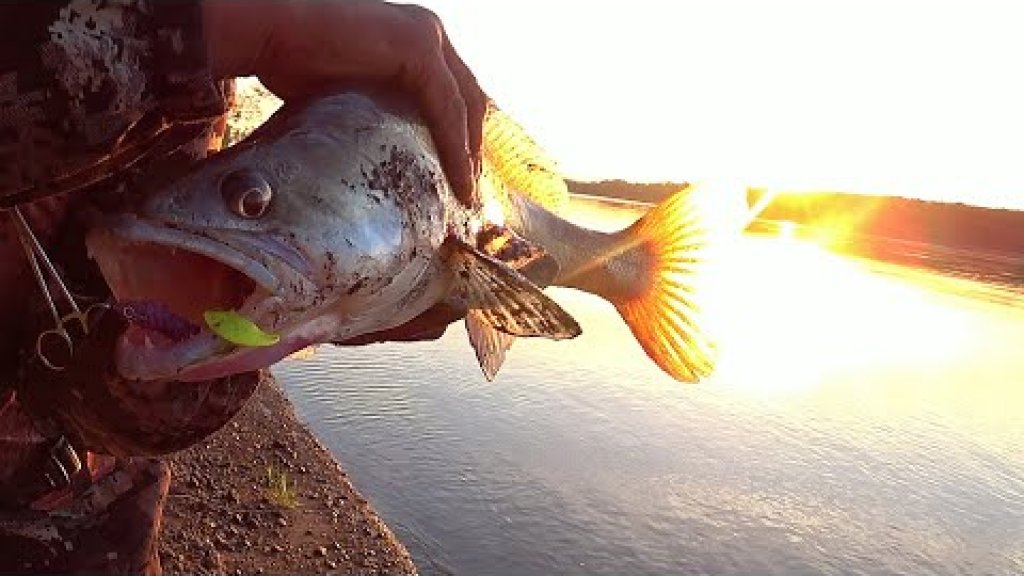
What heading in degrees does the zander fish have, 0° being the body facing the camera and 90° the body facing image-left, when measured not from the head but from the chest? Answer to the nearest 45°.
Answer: approximately 45°
